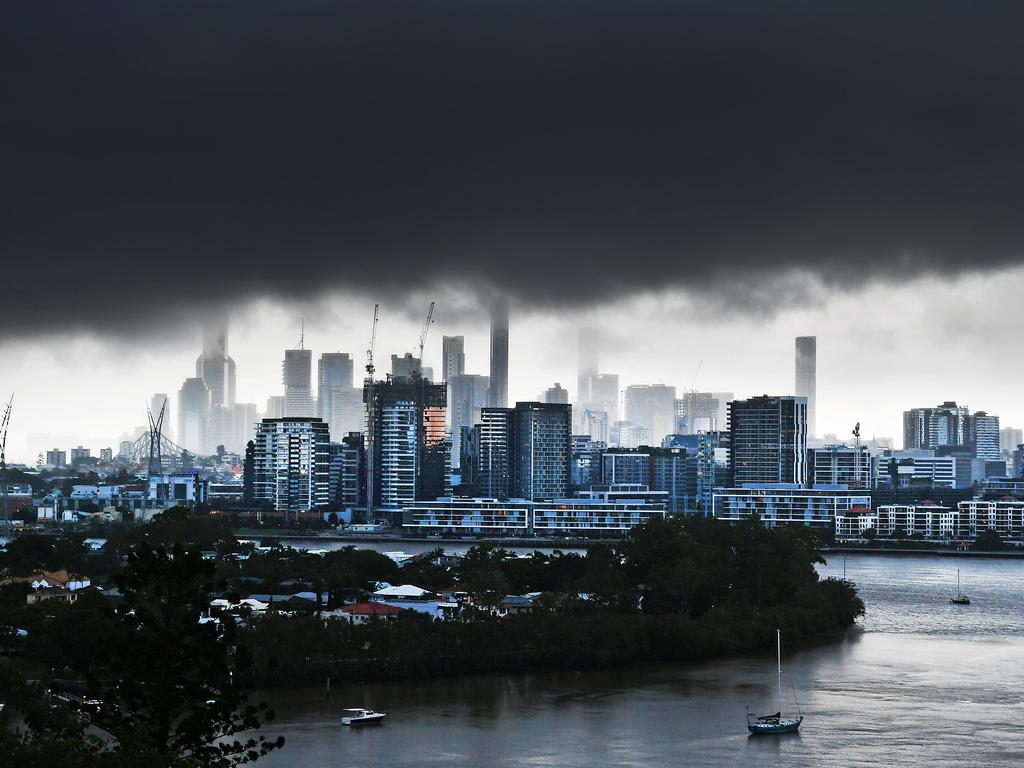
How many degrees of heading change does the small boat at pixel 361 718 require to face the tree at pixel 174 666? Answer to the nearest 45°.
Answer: approximately 90° to its right

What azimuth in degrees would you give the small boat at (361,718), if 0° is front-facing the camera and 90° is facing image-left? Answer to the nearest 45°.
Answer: approximately 270°

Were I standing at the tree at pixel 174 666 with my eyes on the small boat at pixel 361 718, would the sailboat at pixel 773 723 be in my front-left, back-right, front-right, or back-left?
front-right

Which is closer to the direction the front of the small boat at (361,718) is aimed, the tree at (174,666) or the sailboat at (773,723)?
the sailboat

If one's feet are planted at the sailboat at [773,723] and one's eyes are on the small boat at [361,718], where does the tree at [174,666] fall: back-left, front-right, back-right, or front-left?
front-left

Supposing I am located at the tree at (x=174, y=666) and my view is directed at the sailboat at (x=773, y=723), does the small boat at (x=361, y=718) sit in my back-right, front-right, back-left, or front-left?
front-left

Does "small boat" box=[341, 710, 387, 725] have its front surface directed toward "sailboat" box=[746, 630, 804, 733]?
yes
